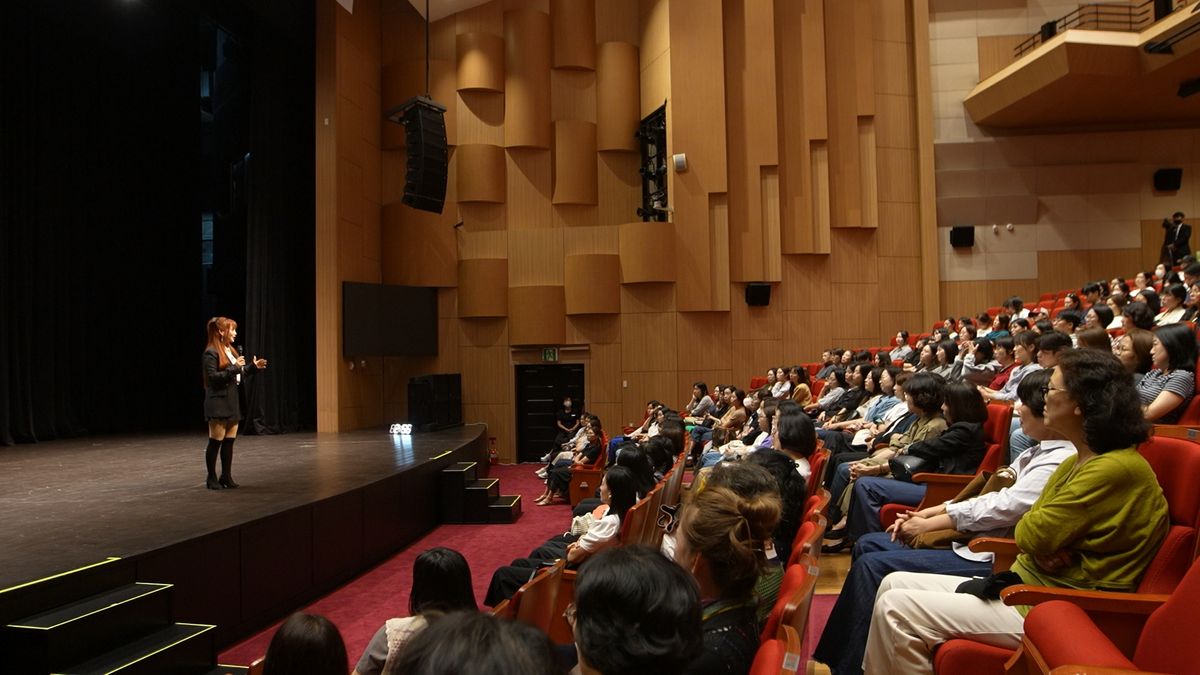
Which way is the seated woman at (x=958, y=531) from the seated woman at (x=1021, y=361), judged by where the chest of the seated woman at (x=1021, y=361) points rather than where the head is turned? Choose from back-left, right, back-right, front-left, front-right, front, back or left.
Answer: left

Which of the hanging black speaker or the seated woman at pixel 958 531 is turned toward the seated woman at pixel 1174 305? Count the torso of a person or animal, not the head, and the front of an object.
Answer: the hanging black speaker

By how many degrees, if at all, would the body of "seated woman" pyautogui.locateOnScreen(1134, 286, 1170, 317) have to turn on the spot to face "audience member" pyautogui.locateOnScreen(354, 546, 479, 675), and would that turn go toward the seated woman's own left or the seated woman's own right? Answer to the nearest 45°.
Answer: approximately 90° to the seated woman's own left

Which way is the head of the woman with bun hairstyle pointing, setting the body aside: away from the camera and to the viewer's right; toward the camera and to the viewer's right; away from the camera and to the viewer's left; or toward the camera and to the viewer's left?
away from the camera and to the viewer's left

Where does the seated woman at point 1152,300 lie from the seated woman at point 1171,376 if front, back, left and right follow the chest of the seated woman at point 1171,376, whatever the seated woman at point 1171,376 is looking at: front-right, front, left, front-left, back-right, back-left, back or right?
right

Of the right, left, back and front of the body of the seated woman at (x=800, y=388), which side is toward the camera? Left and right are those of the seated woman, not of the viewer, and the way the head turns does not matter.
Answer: left

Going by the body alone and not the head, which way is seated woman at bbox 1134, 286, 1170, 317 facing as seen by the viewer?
to the viewer's left

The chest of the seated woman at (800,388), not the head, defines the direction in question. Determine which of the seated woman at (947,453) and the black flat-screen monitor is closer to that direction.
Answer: the black flat-screen monitor

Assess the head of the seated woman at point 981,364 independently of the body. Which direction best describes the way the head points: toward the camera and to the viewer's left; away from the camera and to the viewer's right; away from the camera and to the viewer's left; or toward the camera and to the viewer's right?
toward the camera and to the viewer's left

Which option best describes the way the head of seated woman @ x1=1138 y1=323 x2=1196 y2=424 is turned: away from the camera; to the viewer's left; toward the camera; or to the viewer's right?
to the viewer's left

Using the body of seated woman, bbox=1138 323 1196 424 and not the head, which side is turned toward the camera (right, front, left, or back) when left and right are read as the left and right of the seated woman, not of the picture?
left

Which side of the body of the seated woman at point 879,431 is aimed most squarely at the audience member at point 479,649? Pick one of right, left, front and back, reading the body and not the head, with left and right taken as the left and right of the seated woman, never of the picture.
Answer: left

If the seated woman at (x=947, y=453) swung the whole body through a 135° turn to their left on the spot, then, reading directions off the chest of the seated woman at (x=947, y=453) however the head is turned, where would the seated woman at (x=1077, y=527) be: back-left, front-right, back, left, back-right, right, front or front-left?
front-right
